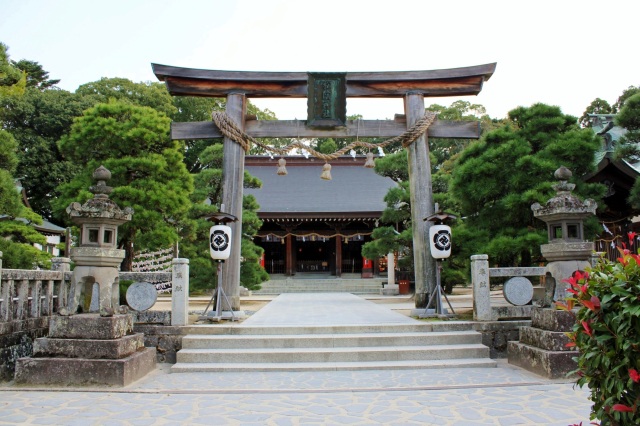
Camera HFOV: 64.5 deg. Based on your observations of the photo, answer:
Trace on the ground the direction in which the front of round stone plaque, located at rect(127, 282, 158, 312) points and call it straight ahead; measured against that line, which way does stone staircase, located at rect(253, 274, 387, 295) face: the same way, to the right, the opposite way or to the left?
the same way

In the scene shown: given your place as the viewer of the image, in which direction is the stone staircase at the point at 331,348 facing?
facing the viewer

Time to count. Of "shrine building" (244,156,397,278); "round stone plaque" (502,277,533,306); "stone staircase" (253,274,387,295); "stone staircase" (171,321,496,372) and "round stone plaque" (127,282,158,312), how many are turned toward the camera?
5

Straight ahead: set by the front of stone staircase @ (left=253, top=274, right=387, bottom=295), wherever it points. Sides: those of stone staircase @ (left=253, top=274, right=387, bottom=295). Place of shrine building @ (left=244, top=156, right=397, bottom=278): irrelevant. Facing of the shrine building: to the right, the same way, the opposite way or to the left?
the same way

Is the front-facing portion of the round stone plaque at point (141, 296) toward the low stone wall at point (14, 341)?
no

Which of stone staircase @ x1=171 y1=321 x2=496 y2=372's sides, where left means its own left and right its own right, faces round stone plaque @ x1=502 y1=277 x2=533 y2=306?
left

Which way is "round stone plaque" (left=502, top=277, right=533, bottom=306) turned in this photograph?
toward the camera

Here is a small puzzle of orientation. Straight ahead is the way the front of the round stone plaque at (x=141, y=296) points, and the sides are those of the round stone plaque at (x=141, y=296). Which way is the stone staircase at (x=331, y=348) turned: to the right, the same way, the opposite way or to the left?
the same way

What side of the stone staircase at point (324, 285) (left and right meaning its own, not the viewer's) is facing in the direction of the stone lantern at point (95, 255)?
front

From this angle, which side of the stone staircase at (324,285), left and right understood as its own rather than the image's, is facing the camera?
front

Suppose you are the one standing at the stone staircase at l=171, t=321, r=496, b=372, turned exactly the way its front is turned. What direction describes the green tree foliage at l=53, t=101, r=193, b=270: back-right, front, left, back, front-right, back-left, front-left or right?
back-right

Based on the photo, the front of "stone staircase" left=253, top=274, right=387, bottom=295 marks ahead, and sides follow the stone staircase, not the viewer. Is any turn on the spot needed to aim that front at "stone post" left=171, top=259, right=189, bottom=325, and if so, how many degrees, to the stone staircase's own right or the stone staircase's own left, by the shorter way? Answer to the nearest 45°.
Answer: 0° — it already faces it

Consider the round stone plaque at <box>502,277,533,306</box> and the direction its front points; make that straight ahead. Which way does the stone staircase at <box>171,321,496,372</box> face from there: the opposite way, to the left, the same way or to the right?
the same way

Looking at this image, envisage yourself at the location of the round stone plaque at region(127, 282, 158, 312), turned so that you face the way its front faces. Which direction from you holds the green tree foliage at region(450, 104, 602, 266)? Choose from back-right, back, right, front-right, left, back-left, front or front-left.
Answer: left

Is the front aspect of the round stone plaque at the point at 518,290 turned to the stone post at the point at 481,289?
no

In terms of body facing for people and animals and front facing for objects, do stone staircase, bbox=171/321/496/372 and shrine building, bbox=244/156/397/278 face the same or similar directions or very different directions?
same or similar directions

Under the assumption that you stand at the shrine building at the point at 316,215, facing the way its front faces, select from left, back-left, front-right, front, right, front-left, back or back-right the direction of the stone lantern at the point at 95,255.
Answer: front

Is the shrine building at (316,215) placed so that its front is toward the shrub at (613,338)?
yes
